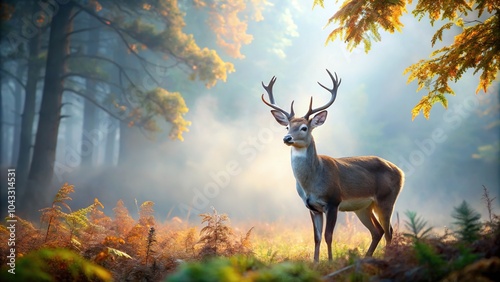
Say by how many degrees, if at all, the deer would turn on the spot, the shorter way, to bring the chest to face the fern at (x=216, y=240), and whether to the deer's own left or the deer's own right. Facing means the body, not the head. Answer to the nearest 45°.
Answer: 0° — it already faces it

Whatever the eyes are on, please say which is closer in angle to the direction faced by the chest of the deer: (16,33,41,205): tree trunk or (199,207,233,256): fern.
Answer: the fern

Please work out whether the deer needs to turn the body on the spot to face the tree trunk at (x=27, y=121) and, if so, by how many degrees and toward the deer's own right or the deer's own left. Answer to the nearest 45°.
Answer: approximately 90° to the deer's own right

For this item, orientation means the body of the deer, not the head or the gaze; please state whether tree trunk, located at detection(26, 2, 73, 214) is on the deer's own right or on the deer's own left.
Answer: on the deer's own right

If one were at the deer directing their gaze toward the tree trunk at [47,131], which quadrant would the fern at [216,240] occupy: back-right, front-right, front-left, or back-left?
front-left

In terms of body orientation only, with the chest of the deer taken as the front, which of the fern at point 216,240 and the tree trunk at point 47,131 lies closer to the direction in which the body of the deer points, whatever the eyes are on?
the fern
